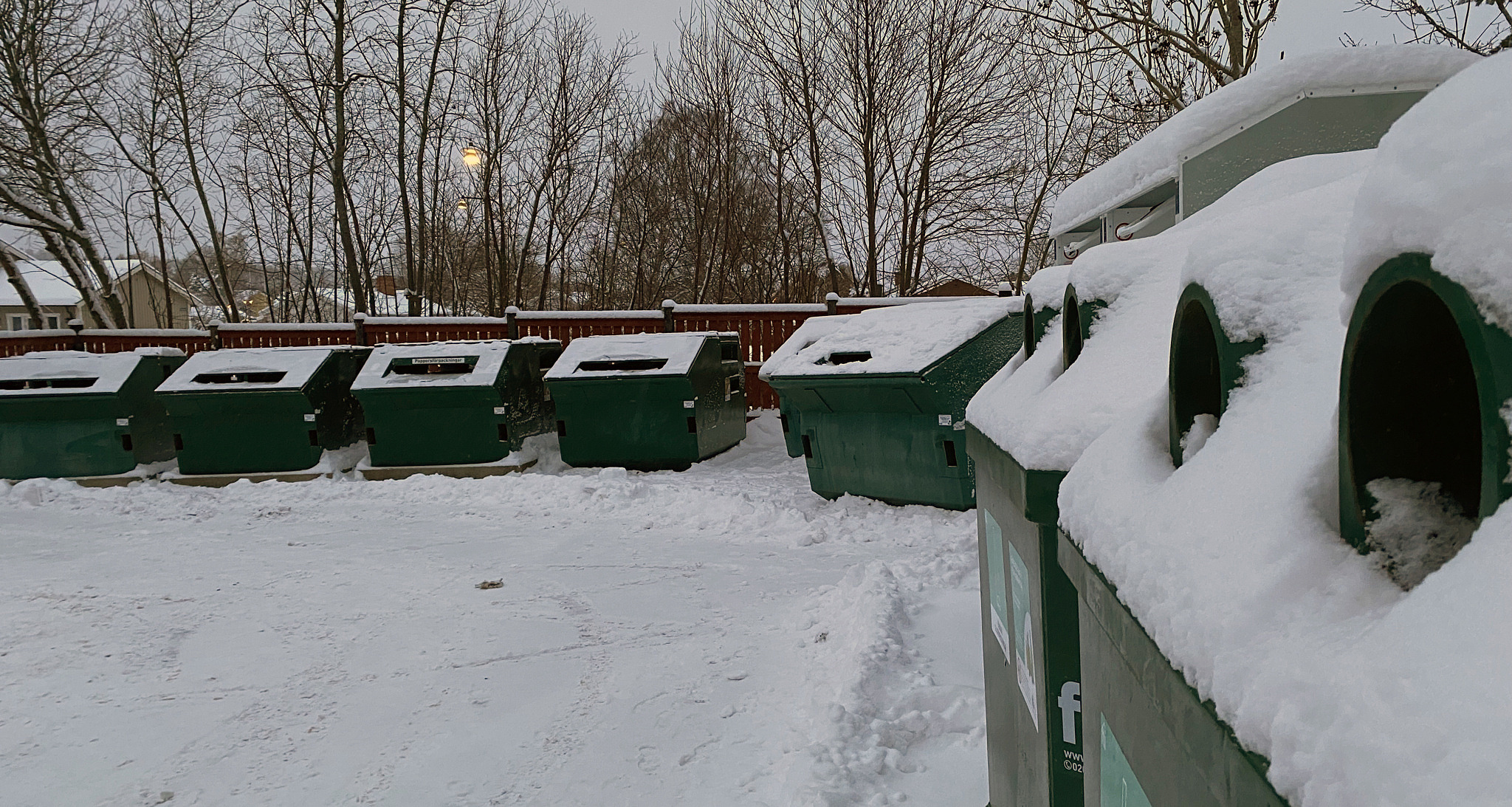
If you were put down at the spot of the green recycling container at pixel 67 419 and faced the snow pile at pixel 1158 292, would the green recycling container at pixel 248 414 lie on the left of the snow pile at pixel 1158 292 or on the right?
left

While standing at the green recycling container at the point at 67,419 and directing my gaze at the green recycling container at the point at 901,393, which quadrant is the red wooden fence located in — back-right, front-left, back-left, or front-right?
front-left

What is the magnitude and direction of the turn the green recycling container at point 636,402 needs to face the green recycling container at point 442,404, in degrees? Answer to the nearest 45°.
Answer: approximately 90° to its right

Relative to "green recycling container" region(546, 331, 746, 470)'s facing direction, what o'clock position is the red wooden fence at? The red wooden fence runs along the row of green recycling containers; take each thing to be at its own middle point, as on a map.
The red wooden fence is roughly at 5 o'clock from the green recycling container.

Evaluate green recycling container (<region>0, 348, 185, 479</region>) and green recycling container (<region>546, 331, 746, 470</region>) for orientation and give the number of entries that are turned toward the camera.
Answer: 2

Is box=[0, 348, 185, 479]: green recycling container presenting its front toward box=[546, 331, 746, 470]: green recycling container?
no

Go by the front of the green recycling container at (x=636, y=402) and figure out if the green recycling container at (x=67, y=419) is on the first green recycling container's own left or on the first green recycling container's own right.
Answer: on the first green recycling container's own right

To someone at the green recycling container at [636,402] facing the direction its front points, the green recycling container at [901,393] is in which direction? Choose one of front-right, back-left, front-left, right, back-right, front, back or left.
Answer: front-left

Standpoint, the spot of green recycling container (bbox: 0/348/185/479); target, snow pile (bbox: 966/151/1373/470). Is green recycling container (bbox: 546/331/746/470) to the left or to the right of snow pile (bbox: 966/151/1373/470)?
left

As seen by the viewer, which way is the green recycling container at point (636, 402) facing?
toward the camera

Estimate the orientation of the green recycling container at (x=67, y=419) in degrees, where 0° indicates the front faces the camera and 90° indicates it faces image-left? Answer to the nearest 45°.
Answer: approximately 0°

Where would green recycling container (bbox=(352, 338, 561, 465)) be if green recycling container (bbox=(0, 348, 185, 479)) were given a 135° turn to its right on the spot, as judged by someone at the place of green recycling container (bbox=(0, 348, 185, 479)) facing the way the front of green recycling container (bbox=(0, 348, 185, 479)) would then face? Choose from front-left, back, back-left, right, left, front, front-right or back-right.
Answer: back

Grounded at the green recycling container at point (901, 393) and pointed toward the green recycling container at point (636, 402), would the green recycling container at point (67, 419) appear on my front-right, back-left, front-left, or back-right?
front-left
